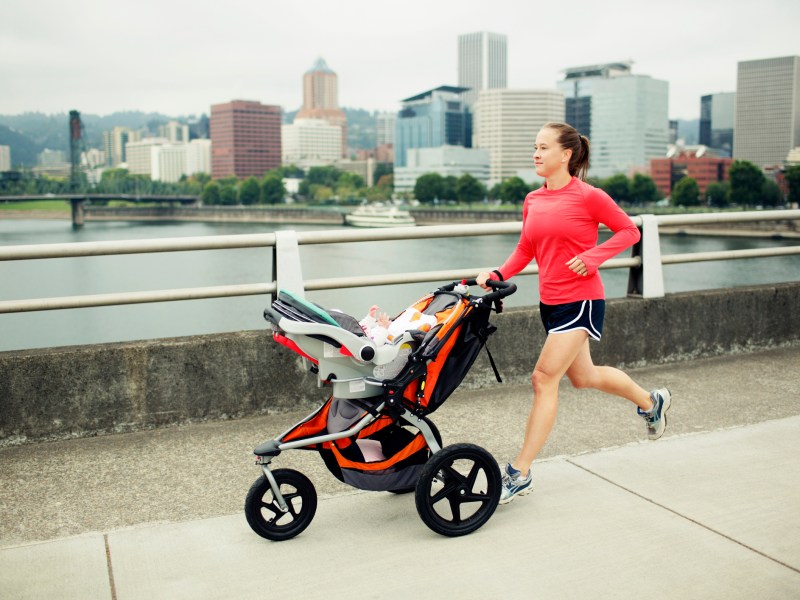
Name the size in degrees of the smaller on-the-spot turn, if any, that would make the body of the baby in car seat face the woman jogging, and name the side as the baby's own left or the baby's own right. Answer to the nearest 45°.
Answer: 0° — they already face them

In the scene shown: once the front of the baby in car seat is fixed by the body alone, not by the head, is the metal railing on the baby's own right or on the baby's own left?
on the baby's own left

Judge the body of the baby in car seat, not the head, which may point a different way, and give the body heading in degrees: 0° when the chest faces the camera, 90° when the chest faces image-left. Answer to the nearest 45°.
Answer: approximately 270°

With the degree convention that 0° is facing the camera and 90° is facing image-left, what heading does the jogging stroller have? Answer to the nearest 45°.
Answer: approximately 90°

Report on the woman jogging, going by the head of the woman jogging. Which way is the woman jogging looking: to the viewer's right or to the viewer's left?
to the viewer's left
